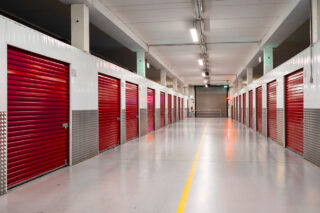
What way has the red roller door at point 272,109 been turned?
to the viewer's left

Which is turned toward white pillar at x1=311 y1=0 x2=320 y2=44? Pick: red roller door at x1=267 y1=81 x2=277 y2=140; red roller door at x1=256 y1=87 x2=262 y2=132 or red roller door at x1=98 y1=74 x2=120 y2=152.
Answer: red roller door at x1=98 y1=74 x2=120 y2=152

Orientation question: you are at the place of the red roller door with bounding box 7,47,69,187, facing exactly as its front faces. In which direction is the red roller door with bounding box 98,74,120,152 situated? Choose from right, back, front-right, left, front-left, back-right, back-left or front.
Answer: left

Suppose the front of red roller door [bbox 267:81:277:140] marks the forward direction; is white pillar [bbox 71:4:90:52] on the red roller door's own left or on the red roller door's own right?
on the red roller door's own left

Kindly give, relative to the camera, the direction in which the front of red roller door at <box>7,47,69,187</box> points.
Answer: facing the viewer and to the right of the viewer

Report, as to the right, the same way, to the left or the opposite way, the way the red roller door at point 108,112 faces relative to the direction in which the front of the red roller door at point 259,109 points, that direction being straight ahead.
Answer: the opposite way

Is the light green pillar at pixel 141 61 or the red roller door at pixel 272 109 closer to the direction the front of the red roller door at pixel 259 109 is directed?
the light green pillar

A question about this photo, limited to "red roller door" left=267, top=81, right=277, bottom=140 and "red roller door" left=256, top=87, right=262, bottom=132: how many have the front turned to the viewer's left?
2

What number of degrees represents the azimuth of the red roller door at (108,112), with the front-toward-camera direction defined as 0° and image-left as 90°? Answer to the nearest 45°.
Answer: approximately 315°

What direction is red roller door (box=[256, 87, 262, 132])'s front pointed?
to the viewer's left

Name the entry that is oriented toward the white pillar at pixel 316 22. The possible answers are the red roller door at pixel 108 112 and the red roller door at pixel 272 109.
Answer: the red roller door at pixel 108 112

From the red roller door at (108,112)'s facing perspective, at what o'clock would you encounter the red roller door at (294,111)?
the red roller door at (294,111) is roughly at 11 o'clock from the red roller door at (108,112).

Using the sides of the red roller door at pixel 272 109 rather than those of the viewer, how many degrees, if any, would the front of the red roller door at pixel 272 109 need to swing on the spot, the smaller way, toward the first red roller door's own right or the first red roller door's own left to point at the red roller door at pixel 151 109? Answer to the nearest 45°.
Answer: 0° — it already faces it

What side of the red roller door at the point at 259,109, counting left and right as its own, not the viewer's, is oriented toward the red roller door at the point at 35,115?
left
